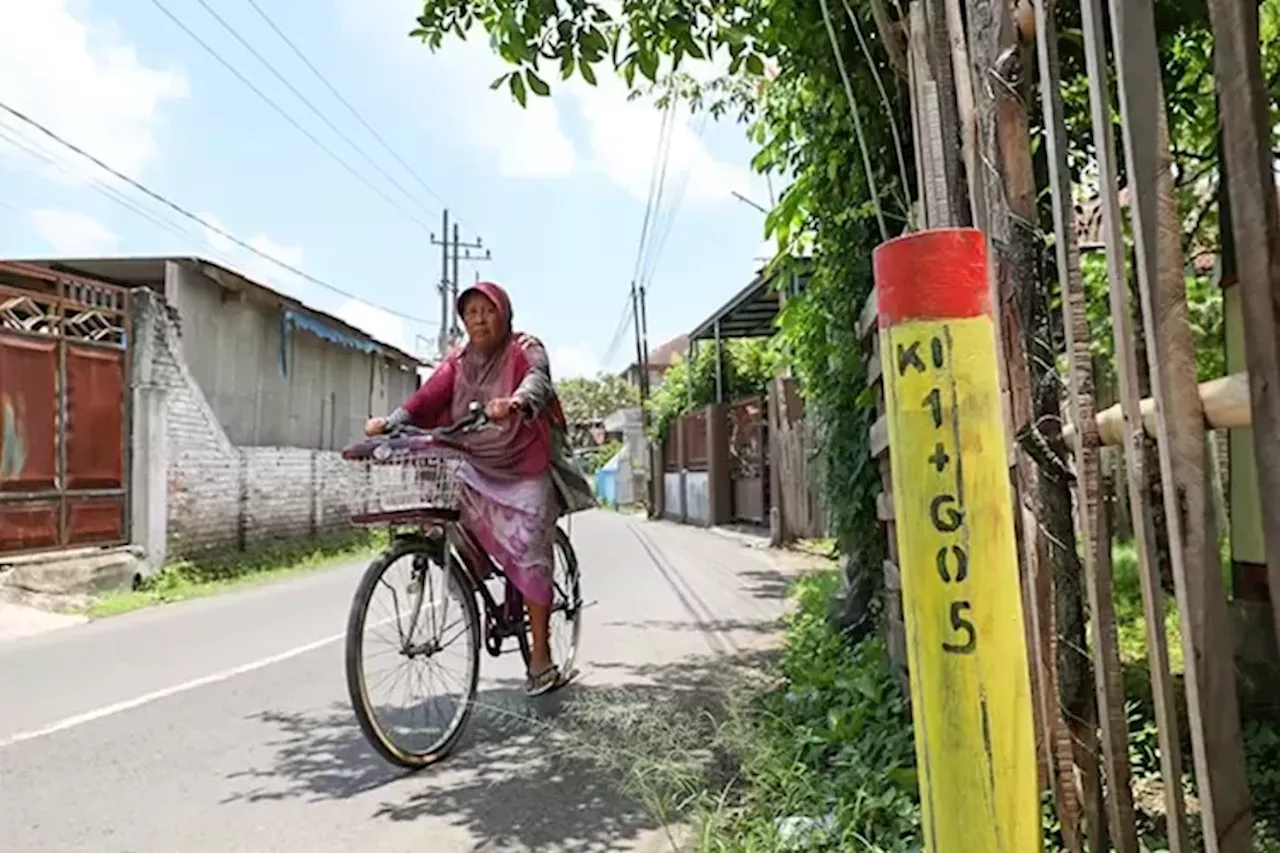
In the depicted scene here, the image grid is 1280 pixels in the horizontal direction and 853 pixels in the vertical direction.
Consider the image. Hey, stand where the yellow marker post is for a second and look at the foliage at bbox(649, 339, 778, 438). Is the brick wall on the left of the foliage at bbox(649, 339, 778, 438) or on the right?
left

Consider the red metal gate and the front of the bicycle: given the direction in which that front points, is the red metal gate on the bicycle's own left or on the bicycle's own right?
on the bicycle's own right

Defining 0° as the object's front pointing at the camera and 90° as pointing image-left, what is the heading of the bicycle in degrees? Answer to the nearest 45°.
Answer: approximately 45°

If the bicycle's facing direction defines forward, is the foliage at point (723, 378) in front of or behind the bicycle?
behind

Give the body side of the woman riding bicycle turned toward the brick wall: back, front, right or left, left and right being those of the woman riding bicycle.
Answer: right

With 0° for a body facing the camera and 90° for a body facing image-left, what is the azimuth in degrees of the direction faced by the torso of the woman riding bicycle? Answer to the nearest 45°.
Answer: approximately 45°
